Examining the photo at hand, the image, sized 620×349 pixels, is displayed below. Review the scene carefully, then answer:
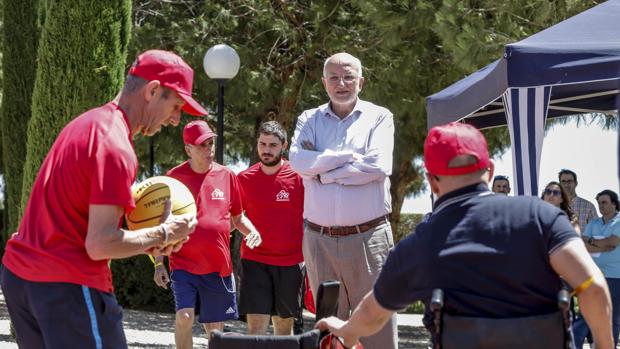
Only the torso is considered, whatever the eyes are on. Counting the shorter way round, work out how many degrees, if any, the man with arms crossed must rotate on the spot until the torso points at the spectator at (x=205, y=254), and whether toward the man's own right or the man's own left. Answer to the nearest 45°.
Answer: approximately 135° to the man's own right

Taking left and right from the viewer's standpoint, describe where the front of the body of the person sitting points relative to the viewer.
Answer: facing away from the viewer

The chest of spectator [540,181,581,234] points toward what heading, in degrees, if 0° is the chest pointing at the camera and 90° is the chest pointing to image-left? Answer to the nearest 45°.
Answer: approximately 45°

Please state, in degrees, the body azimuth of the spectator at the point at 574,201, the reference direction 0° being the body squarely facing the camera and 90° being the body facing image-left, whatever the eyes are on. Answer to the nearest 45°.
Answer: approximately 45°

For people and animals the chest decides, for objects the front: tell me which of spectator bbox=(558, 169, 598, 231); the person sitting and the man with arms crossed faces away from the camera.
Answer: the person sitting

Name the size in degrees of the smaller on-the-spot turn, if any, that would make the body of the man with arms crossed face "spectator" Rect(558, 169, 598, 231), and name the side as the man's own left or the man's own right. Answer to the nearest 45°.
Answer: approximately 135° to the man's own left

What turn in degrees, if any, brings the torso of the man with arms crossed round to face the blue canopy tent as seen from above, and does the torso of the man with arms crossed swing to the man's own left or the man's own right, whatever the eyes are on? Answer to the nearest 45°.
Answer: approximately 135° to the man's own left

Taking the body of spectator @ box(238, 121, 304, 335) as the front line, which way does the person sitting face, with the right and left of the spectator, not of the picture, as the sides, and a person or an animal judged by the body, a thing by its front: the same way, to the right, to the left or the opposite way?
the opposite way

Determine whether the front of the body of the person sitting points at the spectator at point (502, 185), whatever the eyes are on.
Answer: yes

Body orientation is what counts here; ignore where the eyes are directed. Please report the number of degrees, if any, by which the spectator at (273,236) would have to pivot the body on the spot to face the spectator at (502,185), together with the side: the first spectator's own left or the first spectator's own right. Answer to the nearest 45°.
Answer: approximately 135° to the first spectator's own left
